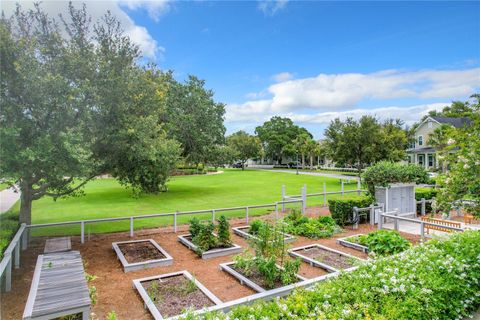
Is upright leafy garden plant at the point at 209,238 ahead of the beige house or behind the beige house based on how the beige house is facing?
ahead

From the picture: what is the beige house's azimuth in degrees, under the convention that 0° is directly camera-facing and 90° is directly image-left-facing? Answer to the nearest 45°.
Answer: approximately 45°

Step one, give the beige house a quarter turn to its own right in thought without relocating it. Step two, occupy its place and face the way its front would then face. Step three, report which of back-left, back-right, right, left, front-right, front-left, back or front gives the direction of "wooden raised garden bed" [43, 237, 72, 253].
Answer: back-left

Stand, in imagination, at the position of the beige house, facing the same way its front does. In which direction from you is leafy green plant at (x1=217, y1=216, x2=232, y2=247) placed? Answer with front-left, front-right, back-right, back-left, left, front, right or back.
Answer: front-left

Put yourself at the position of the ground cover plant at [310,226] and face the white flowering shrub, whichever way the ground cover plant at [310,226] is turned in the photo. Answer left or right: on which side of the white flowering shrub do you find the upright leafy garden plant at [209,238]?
right

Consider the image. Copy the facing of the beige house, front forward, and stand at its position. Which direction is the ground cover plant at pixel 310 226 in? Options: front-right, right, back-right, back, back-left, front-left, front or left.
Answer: front-left

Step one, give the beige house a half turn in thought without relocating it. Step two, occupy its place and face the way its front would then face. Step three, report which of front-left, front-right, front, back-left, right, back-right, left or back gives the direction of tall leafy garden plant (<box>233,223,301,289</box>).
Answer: back-right

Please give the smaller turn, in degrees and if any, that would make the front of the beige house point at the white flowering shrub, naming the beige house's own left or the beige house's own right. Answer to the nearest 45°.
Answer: approximately 45° to the beige house's own left

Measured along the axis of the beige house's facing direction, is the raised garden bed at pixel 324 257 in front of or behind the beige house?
in front

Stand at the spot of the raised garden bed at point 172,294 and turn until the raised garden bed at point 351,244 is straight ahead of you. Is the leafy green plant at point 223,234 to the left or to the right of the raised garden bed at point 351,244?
left

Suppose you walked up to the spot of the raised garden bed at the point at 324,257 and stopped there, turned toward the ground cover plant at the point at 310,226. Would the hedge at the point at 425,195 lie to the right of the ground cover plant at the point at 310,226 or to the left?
right

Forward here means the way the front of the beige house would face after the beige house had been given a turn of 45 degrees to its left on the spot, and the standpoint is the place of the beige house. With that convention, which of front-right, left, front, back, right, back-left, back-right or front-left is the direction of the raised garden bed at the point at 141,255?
front

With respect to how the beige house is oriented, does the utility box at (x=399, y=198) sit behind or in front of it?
in front

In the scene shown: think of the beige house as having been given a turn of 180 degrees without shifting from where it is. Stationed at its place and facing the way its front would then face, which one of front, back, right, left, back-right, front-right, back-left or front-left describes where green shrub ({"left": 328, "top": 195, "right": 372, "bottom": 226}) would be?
back-right
